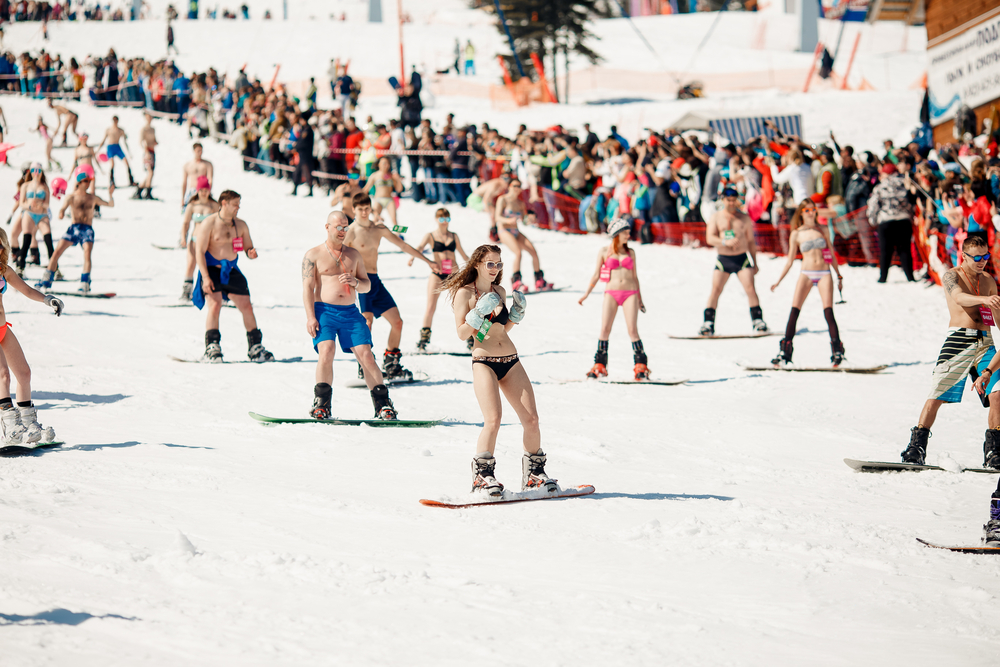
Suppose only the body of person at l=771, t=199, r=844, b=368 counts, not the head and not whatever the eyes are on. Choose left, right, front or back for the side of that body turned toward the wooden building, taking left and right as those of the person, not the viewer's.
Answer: back

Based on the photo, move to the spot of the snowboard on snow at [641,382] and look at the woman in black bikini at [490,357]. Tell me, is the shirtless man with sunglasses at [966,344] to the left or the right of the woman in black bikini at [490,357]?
left

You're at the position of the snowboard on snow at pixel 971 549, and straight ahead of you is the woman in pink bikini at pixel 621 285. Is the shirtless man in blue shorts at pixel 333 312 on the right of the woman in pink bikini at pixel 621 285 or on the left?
left

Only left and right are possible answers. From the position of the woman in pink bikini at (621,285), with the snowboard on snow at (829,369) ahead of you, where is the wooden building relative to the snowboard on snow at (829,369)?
left

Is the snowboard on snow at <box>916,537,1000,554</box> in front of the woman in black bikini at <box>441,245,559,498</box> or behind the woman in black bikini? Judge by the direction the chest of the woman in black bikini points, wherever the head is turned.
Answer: in front

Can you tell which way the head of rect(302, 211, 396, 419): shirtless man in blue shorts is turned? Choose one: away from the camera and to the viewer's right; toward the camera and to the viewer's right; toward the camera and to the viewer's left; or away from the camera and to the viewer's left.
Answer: toward the camera and to the viewer's right

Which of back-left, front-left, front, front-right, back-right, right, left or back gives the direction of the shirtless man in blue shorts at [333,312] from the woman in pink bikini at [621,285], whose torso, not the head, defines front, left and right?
front-right

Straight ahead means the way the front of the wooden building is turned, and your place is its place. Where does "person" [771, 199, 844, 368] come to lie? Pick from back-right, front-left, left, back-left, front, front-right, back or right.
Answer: front-left

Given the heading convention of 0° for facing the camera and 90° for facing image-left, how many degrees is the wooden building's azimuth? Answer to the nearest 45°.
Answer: approximately 45°

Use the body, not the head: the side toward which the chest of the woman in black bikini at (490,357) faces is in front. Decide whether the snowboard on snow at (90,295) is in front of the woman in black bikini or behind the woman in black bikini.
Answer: behind

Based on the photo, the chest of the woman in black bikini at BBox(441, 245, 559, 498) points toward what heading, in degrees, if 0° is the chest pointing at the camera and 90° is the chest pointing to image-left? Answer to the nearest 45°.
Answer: approximately 315°

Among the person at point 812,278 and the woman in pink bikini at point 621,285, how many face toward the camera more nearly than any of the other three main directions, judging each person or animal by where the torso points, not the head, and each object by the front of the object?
2
